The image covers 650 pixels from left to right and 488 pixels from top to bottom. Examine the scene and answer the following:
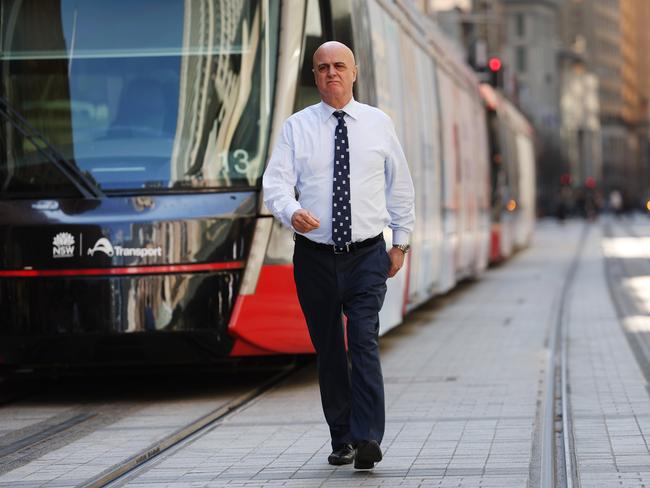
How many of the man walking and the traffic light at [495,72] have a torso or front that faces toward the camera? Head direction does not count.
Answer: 2

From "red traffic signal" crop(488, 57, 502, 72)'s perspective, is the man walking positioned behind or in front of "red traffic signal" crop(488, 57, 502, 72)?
in front

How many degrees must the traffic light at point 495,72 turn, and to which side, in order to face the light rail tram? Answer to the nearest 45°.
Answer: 0° — it already faces it

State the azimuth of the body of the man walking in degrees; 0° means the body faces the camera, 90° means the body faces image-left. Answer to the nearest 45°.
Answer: approximately 0°

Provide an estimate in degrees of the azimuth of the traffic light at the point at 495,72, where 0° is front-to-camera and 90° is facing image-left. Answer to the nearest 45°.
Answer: approximately 0°

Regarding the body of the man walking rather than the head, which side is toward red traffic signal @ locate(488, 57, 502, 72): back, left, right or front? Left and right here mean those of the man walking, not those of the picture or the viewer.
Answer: back

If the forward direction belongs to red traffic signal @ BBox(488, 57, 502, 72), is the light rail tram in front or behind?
in front
